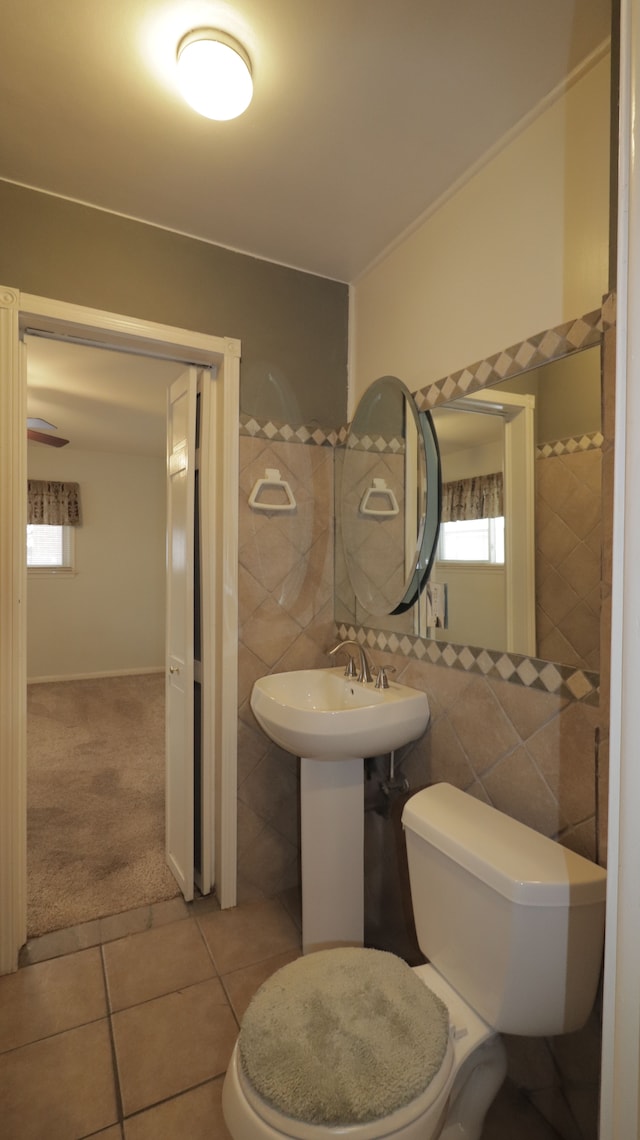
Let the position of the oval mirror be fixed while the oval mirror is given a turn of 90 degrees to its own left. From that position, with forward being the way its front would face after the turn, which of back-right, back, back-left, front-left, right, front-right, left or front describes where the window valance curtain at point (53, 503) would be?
back

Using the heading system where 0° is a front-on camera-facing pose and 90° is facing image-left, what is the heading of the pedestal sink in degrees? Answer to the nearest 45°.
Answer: approximately 45°

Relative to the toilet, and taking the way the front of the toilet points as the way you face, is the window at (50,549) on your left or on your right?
on your right

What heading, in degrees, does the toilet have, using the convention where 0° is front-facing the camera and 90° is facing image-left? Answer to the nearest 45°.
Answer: approximately 45°

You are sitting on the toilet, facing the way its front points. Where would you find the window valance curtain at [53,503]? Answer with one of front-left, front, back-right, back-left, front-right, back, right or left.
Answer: right

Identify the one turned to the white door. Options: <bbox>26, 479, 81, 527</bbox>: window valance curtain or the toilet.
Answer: the window valance curtain

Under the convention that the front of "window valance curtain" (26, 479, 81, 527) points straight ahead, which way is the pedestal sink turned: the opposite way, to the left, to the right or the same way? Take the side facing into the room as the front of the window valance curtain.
to the right

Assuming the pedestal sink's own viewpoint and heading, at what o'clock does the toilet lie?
The toilet is roughly at 10 o'clock from the pedestal sink.

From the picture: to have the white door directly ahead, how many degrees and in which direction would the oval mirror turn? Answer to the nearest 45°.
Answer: approximately 45° to its right

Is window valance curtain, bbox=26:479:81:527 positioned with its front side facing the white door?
yes

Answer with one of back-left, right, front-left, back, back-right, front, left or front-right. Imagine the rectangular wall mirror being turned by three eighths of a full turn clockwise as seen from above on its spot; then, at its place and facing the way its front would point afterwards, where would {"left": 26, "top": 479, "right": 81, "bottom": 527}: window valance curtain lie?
front-left
